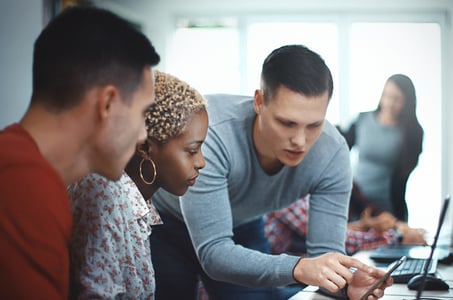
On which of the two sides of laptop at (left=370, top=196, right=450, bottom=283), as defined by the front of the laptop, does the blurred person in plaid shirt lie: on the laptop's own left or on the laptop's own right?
on the laptop's own right

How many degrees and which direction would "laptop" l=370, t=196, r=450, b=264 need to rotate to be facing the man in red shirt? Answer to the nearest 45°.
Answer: approximately 90° to its left

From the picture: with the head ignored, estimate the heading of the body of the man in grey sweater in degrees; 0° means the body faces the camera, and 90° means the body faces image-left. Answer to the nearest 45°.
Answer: approximately 315°

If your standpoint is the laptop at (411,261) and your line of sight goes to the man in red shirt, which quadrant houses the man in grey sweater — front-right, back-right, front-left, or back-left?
front-right

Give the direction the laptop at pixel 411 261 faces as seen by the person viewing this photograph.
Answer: facing to the left of the viewer

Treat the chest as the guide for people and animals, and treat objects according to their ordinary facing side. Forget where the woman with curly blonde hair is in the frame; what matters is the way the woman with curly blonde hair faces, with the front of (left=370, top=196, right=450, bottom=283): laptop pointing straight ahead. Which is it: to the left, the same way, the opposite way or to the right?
the opposite way

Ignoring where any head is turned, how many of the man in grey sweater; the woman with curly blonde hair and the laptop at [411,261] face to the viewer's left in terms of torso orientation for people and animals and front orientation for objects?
1

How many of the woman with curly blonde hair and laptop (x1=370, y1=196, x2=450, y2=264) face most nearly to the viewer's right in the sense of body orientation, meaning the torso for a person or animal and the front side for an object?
1

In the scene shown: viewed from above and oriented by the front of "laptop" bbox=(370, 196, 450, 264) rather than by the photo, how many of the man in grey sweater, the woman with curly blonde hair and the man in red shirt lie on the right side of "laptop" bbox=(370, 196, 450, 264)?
0

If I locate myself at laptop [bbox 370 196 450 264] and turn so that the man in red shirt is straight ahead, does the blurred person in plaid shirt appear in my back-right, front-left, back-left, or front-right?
back-right

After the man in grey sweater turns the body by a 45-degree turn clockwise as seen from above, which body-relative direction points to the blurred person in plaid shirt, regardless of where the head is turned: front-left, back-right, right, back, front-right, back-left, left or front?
back

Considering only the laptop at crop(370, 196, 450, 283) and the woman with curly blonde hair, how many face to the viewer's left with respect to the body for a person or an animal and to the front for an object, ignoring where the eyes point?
1

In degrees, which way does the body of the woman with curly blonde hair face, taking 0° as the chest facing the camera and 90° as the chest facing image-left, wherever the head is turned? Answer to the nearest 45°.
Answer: approximately 270°

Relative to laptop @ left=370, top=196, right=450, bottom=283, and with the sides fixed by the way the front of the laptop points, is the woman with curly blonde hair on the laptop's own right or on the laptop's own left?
on the laptop's own left
